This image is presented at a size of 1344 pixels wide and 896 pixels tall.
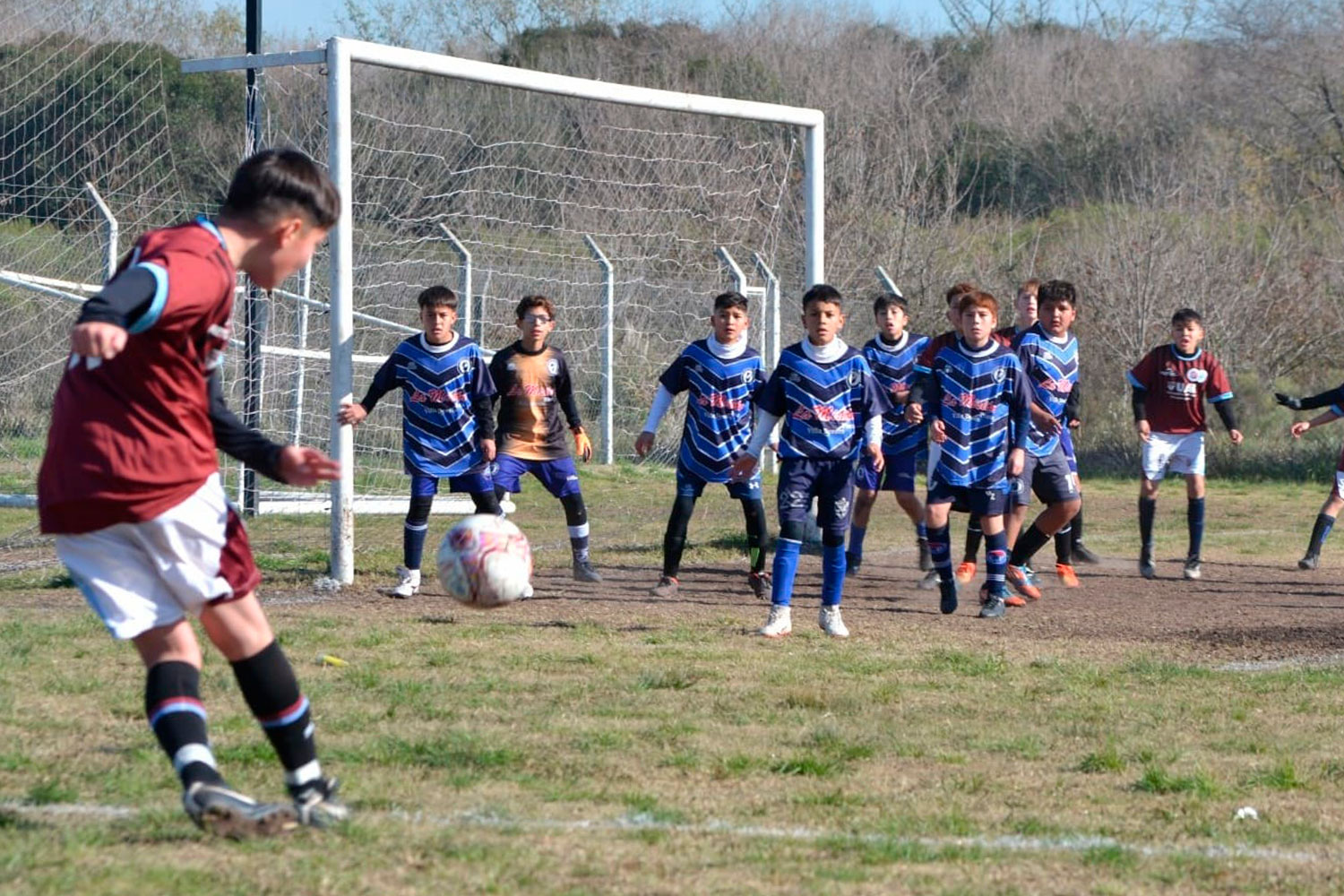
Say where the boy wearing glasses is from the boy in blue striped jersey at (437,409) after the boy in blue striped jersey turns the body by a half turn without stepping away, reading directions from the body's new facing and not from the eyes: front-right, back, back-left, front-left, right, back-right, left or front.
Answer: front-right

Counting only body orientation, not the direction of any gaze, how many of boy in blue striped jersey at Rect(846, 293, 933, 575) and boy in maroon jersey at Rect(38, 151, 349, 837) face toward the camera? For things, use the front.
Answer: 1

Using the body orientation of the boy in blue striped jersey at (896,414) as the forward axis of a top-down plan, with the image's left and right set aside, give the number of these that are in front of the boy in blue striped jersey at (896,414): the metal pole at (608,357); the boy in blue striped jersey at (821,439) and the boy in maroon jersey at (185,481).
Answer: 2

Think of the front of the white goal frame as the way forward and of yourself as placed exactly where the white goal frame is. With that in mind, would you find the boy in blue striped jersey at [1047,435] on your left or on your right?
on your left

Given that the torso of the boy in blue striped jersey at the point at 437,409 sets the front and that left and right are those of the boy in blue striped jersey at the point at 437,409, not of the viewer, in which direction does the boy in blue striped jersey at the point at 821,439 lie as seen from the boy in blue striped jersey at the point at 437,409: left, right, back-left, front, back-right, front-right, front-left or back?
front-left

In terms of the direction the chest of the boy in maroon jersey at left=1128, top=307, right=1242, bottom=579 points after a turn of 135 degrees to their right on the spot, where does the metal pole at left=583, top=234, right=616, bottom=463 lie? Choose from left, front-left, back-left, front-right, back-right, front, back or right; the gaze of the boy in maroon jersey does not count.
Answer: front

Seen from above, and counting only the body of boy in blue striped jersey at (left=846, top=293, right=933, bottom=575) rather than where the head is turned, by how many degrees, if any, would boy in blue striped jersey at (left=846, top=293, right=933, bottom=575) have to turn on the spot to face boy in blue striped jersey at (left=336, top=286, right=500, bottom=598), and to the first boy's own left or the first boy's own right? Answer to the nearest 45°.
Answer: approximately 45° to the first boy's own right

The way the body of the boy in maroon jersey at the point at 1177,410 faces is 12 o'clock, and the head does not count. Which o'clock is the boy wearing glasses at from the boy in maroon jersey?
The boy wearing glasses is roughly at 2 o'clock from the boy in maroon jersey.

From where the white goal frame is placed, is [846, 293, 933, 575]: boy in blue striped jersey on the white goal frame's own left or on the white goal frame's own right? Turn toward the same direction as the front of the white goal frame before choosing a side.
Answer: on the white goal frame's own left

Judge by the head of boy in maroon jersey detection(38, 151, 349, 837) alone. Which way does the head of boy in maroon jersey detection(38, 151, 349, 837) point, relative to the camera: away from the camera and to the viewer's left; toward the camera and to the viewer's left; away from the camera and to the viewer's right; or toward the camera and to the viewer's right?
away from the camera and to the viewer's right

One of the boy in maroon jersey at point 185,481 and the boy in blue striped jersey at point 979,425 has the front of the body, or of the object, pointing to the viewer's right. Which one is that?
the boy in maroon jersey
